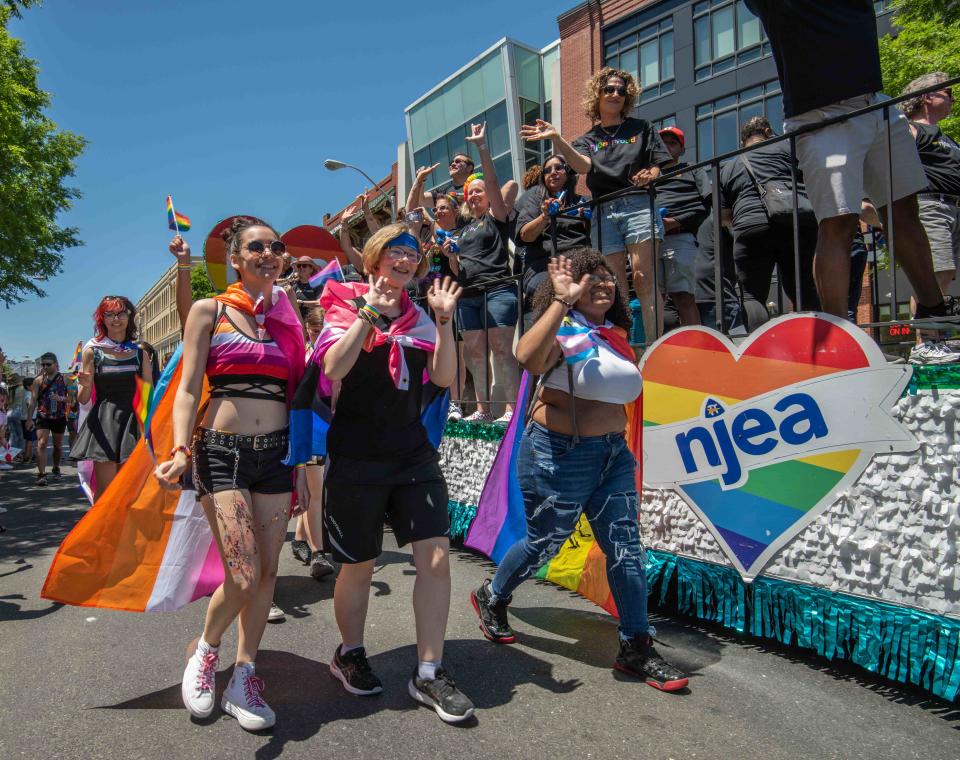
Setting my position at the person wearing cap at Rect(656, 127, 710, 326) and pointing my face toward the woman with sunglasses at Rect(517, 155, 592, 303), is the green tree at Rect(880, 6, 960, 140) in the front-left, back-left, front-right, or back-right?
back-right

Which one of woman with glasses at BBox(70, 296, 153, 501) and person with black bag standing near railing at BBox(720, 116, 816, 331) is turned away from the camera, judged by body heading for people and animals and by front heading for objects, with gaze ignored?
the person with black bag standing near railing

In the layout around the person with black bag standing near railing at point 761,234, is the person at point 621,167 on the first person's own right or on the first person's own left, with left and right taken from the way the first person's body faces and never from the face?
on the first person's own left

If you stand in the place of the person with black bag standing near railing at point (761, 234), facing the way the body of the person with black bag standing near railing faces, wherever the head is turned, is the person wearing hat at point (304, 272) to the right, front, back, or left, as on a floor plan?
left

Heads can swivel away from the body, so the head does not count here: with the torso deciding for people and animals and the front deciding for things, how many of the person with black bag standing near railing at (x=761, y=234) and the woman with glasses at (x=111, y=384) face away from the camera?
1

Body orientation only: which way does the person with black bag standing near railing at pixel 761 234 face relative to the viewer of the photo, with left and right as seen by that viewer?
facing away from the viewer
